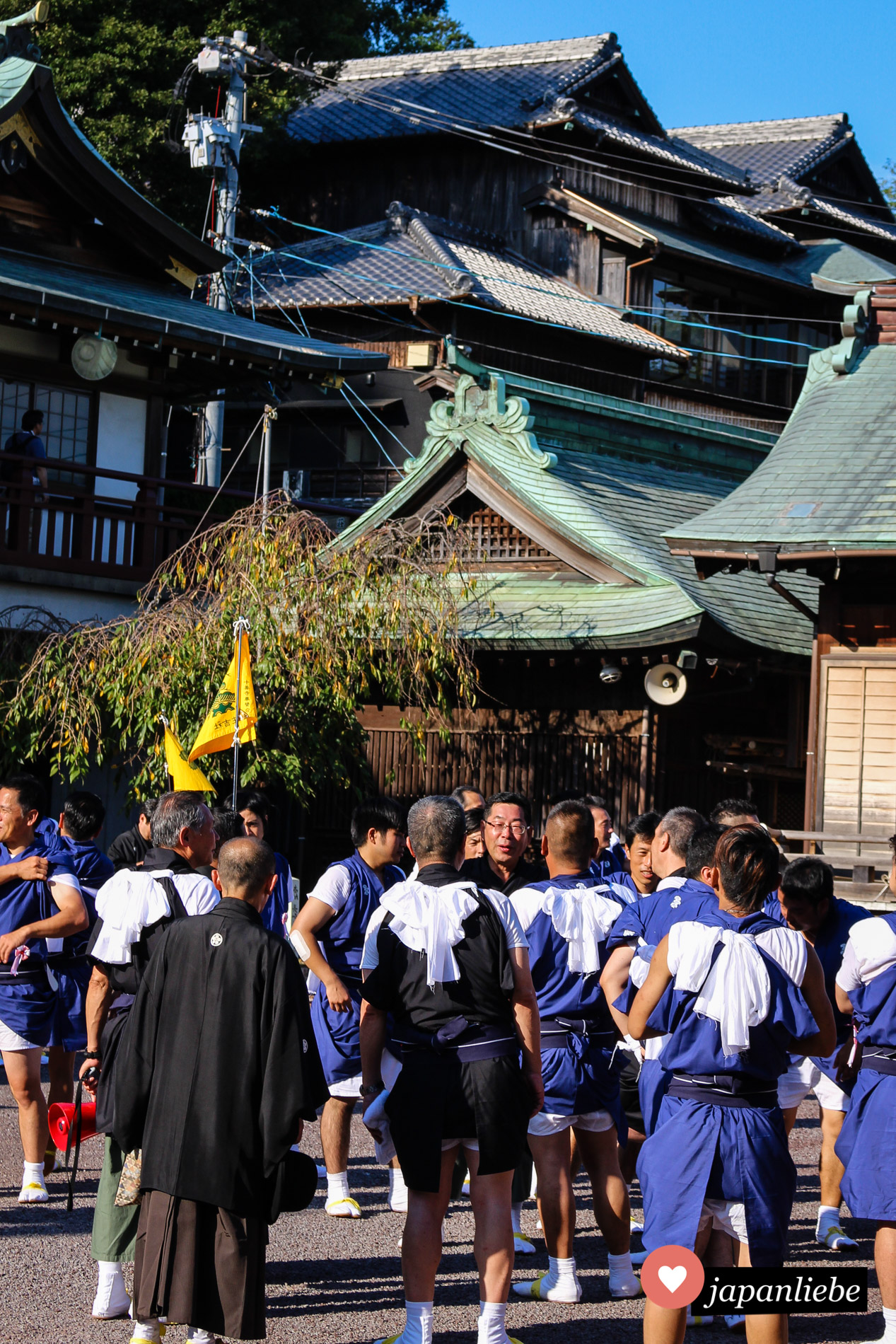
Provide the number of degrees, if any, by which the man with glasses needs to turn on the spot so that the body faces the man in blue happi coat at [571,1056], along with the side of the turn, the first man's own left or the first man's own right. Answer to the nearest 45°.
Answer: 0° — they already face them

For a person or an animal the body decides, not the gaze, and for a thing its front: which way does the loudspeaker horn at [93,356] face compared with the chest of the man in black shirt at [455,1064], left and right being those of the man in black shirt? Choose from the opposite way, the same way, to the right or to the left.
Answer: the opposite way

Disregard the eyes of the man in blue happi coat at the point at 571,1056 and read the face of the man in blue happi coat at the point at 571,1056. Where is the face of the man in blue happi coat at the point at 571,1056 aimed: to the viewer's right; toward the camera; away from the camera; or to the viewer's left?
away from the camera

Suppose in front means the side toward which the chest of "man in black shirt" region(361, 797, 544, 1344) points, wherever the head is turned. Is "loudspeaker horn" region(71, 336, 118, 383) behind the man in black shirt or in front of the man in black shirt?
in front

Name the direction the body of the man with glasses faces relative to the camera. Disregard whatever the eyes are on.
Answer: toward the camera

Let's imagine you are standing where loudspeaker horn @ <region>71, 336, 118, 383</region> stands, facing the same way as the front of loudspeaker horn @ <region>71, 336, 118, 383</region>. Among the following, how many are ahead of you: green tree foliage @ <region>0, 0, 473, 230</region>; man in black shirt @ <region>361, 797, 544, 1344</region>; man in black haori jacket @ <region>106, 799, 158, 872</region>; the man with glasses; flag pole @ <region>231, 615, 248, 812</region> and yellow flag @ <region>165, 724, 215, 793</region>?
5

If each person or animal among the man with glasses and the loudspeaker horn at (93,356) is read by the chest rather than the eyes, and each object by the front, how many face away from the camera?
0

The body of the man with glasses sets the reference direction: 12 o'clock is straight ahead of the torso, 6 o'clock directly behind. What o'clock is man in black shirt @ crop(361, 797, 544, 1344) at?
The man in black shirt is roughly at 12 o'clock from the man with glasses.

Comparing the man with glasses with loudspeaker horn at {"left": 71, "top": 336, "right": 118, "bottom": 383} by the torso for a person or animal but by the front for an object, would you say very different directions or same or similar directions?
same or similar directions

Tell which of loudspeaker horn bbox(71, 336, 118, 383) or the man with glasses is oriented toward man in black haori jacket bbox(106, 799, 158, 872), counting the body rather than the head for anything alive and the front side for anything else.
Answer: the loudspeaker horn

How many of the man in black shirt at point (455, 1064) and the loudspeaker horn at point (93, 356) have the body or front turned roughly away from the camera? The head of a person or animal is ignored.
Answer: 1

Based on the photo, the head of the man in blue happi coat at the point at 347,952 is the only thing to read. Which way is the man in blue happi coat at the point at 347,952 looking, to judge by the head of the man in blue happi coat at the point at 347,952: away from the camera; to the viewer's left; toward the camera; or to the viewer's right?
to the viewer's right

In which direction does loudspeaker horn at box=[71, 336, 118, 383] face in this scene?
toward the camera

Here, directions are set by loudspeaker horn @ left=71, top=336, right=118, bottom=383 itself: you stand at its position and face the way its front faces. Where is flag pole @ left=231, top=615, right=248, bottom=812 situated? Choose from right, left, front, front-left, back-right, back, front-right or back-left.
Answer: front

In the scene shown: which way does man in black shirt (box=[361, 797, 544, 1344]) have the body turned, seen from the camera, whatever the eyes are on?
away from the camera

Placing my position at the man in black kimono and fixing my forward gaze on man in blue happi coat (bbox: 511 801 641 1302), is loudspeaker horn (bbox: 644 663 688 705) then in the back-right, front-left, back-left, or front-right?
front-left

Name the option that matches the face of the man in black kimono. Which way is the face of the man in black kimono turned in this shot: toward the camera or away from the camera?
away from the camera

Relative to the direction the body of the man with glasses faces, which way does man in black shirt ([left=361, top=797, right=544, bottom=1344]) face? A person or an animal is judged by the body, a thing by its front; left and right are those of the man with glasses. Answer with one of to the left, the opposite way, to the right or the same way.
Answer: the opposite way

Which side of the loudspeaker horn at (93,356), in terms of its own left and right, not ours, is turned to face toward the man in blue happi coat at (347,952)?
front

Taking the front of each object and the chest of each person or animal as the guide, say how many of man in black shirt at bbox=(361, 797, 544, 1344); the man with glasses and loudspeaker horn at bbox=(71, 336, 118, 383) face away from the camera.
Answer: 1
